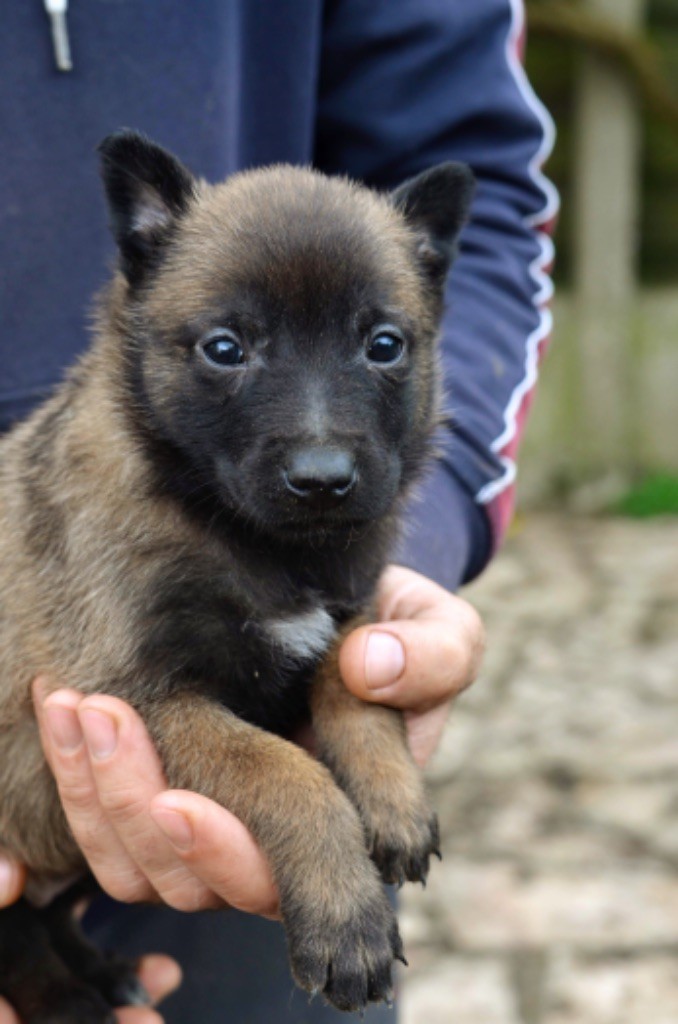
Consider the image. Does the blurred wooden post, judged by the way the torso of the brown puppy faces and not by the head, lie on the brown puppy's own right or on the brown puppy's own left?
on the brown puppy's own left

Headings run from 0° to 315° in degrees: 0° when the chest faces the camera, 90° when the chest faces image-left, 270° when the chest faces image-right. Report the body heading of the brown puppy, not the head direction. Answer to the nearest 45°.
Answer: approximately 315°
